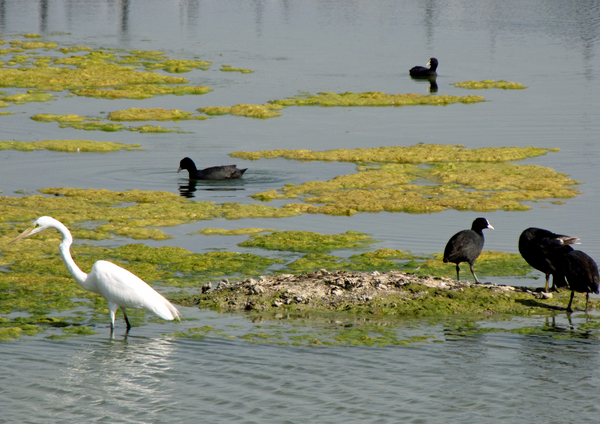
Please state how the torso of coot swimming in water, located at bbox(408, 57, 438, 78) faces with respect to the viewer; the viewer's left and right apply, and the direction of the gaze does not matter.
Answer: facing to the right of the viewer

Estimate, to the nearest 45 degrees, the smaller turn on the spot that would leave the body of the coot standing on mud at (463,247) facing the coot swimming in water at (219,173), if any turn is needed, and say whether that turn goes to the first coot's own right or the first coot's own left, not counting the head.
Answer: approximately 135° to the first coot's own left

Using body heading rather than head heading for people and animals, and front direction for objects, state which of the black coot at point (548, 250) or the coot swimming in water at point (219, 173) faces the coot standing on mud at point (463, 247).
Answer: the black coot

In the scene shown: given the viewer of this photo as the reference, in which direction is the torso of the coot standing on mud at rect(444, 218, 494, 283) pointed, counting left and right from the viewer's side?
facing to the right of the viewer

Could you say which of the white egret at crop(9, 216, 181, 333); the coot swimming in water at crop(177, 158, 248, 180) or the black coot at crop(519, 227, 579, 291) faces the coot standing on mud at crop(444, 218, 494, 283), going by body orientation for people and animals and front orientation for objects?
the black coot

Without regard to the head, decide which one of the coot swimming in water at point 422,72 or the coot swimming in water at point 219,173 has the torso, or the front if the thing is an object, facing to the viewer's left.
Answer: the coot swimming in water at point 219,173

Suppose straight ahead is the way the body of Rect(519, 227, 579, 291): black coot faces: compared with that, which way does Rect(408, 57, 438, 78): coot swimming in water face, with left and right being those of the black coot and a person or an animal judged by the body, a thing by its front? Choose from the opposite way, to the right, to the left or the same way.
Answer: the opposite way

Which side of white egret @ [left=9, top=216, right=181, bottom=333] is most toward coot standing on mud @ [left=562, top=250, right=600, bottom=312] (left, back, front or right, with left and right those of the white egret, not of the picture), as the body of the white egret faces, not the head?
back

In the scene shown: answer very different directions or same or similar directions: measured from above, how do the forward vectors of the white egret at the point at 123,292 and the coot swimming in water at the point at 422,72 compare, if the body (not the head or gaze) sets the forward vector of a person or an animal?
very different directions

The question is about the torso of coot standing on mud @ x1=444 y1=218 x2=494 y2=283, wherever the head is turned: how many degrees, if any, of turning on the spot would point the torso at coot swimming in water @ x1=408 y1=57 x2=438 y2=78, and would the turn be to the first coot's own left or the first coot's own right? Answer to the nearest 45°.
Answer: approximately 90° to the first coot's own left

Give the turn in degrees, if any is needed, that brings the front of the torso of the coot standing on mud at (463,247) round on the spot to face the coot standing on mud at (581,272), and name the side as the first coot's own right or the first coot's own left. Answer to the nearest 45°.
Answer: approximately 45° to the first coot's own right

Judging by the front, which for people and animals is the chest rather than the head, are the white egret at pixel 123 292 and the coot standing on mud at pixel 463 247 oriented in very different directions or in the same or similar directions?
very different directions

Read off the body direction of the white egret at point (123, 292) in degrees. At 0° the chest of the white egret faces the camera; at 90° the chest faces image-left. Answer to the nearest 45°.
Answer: approximately 90°

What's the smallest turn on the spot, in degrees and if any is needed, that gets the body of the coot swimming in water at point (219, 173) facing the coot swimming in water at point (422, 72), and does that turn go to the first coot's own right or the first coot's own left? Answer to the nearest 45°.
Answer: approximately 135° to the first coot's own right

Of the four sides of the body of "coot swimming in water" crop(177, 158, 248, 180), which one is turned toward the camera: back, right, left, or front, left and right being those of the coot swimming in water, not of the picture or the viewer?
left
